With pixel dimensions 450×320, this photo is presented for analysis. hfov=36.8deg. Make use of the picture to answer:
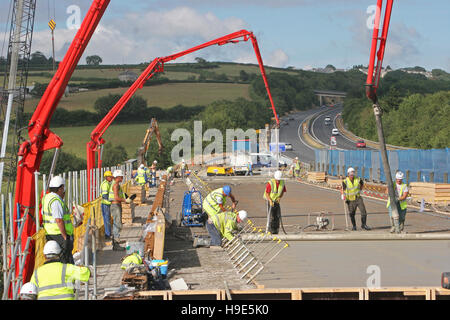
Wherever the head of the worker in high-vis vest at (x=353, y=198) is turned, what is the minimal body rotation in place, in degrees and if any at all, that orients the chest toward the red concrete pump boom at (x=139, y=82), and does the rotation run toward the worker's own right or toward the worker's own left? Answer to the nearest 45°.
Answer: approximately 135° to the worker's own right

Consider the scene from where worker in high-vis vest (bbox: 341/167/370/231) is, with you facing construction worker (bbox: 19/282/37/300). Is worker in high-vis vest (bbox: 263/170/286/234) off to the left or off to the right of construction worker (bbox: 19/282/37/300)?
right

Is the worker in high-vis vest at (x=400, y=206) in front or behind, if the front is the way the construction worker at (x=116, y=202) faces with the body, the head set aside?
in front

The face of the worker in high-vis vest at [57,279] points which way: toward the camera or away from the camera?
away from the camera

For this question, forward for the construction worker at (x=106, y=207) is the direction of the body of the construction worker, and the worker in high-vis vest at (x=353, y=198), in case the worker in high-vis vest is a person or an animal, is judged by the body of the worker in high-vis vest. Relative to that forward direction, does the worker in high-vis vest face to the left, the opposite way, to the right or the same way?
to the right

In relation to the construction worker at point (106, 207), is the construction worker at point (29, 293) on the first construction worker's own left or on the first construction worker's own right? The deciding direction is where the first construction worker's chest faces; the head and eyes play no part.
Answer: on the first construction worker's own right

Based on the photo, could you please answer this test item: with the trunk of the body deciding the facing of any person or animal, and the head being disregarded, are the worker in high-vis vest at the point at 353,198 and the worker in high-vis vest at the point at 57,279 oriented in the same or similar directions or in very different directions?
very different directions

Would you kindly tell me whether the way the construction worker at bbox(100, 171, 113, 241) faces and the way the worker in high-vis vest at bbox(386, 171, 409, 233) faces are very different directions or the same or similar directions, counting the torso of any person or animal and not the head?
very different directions

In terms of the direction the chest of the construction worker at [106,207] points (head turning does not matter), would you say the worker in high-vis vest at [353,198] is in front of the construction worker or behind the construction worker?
in front

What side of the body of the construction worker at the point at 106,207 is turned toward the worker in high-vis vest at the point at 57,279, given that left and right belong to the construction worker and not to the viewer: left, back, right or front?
right

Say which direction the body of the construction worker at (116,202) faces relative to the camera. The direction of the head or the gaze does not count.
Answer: to the viewer's right

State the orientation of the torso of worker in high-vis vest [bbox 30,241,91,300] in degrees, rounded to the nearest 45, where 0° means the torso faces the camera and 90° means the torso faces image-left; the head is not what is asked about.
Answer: approximately 180°

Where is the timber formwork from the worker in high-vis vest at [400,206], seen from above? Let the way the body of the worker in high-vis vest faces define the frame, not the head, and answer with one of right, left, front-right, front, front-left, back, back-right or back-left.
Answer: front-left

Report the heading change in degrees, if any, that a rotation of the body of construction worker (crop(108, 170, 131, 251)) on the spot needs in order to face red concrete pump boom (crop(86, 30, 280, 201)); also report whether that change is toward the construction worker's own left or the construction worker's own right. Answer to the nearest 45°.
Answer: approximately 90° to the construction worker's own left

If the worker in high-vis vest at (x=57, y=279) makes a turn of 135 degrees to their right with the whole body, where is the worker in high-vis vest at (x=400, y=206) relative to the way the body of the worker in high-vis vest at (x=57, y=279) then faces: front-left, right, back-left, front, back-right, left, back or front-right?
left

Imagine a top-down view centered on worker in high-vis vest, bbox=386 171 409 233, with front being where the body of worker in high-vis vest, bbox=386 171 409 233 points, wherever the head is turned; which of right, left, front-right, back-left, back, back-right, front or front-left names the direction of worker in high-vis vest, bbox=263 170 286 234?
front-right

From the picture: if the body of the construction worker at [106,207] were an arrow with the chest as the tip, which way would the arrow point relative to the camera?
to the viewer's right
